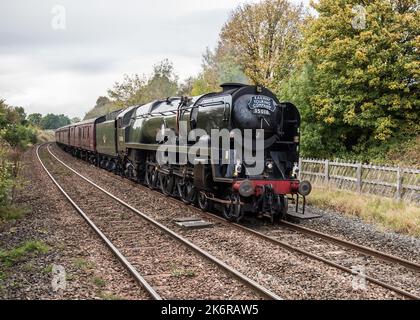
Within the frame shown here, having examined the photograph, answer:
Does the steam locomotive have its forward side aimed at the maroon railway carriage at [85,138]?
no

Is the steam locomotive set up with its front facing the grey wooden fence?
no

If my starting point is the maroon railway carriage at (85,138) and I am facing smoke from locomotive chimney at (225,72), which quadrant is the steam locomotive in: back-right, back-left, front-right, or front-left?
front-right

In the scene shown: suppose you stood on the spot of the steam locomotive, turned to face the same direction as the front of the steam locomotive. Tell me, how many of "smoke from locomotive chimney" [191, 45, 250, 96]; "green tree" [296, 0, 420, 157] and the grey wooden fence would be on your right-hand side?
0

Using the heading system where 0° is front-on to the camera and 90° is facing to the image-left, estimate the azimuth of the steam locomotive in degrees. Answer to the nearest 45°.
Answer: approximately 315°

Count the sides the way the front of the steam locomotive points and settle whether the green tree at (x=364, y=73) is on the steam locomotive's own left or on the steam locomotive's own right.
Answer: on the steam locomotive's own left

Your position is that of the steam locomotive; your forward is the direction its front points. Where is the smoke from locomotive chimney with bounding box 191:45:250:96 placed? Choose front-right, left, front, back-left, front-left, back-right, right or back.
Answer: back-left
